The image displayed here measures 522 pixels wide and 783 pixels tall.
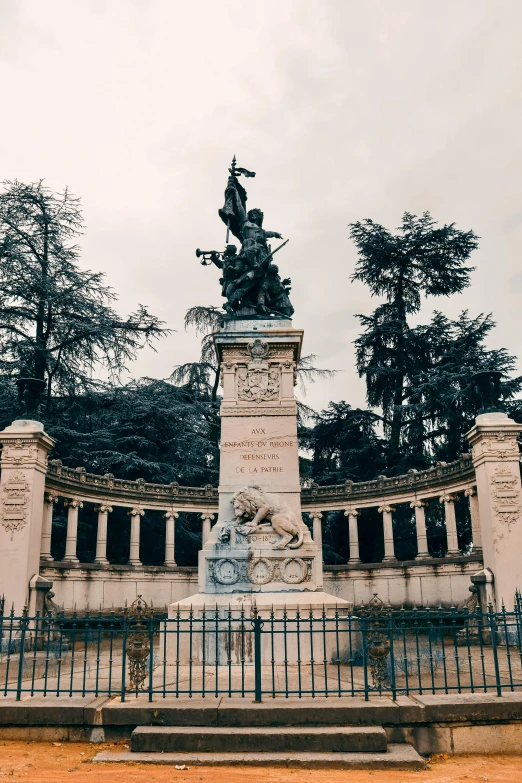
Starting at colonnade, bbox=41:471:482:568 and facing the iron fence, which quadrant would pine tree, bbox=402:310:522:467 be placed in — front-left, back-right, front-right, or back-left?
back-left

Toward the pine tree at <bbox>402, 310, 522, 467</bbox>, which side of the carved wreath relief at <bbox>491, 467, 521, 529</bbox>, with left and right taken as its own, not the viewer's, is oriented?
back

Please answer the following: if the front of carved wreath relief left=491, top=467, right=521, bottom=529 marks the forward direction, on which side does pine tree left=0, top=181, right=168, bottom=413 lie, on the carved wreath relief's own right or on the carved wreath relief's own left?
on the carved wreath relief's own right

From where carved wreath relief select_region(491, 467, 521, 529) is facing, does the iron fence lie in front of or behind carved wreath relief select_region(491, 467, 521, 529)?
in front

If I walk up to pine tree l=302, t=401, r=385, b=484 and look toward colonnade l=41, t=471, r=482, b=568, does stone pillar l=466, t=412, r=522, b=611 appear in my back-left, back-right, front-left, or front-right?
front-left

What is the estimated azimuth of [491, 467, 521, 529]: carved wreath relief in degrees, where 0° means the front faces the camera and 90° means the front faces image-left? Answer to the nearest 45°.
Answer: approximately 0°

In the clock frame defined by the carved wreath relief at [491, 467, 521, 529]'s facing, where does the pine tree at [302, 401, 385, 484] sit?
The pine tree is roughly at 5 o'clock from the carved wreath relief.

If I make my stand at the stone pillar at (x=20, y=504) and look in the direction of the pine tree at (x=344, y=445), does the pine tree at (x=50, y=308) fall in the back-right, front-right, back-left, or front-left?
front-left

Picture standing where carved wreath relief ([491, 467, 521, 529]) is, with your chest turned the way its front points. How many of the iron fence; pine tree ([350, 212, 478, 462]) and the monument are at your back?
1

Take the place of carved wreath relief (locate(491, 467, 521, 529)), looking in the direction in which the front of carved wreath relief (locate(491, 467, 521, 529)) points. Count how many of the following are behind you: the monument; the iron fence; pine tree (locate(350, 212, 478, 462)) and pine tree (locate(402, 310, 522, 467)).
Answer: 2

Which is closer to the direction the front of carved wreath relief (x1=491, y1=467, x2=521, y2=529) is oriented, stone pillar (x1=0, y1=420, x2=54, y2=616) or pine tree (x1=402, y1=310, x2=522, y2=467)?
the stone pillar

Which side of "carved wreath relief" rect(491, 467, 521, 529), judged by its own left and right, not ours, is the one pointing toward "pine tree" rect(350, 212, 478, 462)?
back

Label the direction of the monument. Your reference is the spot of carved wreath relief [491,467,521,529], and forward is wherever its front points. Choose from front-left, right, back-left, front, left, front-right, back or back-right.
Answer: front-right

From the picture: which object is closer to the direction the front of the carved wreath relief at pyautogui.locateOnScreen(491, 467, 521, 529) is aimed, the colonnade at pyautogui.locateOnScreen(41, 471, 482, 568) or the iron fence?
the iron fence
